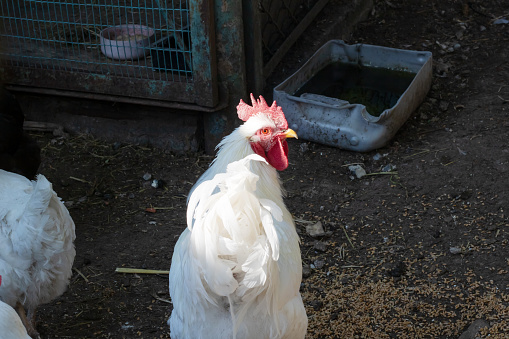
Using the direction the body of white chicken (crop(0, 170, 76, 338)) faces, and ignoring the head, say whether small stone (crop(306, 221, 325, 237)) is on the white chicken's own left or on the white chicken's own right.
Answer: on the white chicken's own right

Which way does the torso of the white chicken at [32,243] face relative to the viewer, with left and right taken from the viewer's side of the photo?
facing away from the viewer and to the left of the viewer

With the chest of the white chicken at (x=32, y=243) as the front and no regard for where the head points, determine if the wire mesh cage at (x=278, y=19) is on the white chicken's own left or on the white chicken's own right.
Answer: on the white chicken's own right

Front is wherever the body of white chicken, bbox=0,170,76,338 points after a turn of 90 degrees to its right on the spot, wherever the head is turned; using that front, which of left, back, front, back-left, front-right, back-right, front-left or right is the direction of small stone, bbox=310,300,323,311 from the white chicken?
front-right

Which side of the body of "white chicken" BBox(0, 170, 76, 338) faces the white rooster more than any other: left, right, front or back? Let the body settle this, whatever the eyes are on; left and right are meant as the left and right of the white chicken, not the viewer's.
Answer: back
